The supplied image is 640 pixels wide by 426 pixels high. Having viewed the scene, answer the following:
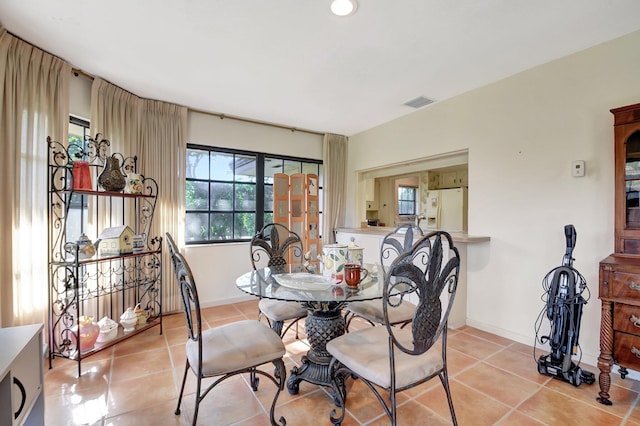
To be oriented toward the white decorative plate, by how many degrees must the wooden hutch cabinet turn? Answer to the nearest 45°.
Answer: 0° — it already faces it

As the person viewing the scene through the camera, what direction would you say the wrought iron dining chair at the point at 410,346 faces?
facing away from the viewer and to the left of the viewer

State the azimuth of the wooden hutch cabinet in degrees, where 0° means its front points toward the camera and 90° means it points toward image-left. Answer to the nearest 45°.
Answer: approximately 45°

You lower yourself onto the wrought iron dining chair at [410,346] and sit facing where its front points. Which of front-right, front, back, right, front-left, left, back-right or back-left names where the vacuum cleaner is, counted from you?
right

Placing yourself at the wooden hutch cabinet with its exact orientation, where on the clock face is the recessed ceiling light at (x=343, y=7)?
The recessed ceiling light is roughly at 12 o'clock from the wooden hutch cabinet.

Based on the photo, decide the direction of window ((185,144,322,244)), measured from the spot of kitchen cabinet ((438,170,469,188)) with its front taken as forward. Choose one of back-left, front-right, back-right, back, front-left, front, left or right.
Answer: front

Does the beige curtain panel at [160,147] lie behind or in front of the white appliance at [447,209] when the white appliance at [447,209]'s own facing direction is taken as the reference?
in front

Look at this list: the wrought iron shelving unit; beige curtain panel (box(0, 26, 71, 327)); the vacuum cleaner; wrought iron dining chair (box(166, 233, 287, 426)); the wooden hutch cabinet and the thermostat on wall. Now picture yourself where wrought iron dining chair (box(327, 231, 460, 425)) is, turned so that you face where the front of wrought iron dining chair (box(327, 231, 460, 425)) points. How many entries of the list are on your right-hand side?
3

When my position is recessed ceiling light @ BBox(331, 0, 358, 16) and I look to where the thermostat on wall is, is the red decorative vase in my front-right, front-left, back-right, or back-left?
back-left

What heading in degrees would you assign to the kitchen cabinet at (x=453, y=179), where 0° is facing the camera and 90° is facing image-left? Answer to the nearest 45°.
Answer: approximately 45°

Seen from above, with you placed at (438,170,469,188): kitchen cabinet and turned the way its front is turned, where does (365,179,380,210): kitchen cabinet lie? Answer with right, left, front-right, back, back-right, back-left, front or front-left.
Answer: front-right

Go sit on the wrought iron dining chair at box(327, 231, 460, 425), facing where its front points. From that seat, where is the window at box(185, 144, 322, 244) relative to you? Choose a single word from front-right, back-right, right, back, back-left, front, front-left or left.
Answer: front

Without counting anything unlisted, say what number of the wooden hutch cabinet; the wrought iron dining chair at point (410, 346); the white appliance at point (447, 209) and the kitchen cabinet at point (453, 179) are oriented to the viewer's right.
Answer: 0

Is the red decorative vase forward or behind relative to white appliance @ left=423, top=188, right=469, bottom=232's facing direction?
forward

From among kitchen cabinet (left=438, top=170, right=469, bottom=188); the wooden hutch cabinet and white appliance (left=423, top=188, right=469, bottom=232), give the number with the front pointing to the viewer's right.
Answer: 0

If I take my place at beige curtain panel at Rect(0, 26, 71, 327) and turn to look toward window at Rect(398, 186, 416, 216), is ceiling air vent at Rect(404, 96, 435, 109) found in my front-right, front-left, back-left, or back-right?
front-right

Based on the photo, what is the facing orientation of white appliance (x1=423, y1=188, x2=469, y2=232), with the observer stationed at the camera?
facing the viewer and to the left of the viewer
